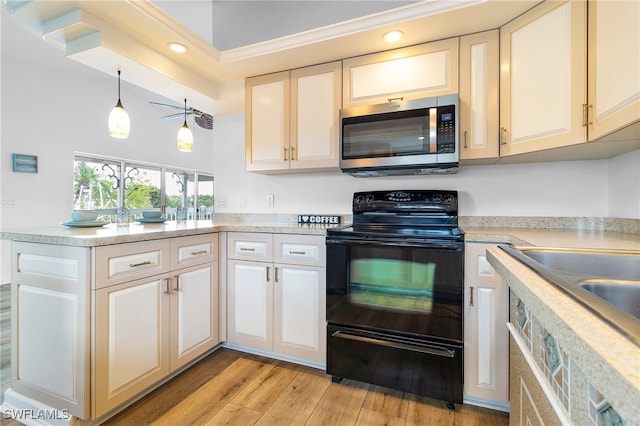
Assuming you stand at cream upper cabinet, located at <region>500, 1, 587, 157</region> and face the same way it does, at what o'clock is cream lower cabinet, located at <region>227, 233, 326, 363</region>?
The cream lower cabinet is roughly at 1 o'clock from the cream upper cabinet.

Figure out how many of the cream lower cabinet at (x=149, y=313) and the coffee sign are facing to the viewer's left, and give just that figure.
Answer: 0

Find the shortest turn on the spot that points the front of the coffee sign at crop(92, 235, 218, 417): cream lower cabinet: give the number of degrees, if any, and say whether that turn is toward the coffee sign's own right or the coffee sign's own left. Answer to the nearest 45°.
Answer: approximately 45° to the coffee sign's own right

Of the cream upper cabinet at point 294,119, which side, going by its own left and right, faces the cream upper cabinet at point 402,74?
left

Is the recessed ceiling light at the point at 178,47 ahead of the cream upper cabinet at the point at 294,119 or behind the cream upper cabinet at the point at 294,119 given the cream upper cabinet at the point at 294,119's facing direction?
ahead

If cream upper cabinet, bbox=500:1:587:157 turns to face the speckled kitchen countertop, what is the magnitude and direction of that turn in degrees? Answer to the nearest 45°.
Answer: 0° — it already faces it

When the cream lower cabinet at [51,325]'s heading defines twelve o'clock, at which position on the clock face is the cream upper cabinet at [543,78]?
The cream upper cabinet is roughly at 9 o'clock from the cream lower cabinet.

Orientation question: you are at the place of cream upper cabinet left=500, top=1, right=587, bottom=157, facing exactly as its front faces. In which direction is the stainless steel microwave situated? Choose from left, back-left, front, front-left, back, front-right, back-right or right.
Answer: front-right

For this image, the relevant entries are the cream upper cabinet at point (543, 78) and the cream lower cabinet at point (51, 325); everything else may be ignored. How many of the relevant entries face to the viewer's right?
0
